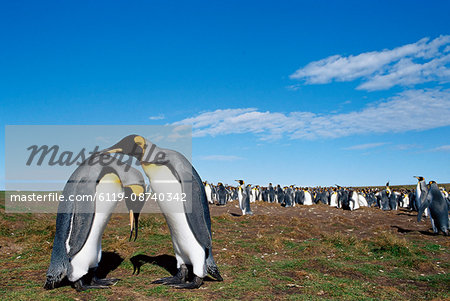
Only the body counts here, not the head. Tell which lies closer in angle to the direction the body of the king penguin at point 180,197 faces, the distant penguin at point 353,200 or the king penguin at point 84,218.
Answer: the king penguin

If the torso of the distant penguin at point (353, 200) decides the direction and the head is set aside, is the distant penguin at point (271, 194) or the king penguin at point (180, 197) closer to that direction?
the king penguin

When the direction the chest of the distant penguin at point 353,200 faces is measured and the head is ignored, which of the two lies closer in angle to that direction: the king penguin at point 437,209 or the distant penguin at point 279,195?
the king penguin

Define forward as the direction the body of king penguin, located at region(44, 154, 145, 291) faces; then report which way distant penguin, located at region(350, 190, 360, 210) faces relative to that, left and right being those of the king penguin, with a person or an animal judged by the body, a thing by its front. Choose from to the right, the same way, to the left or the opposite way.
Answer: to the right

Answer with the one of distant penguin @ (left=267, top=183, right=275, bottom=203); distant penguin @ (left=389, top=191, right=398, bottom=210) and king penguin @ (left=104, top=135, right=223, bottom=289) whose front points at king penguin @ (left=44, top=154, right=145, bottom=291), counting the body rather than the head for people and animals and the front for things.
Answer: king penguin @ (left=104, top=135, right=223, bottom=289)

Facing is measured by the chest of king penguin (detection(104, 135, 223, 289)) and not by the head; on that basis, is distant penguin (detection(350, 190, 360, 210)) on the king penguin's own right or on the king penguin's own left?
on the king penguin's own right

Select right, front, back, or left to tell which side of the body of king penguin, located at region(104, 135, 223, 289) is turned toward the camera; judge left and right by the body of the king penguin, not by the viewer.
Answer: left

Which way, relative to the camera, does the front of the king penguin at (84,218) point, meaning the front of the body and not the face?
to the viewer's right
